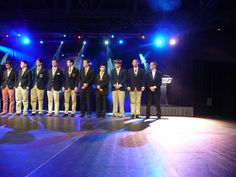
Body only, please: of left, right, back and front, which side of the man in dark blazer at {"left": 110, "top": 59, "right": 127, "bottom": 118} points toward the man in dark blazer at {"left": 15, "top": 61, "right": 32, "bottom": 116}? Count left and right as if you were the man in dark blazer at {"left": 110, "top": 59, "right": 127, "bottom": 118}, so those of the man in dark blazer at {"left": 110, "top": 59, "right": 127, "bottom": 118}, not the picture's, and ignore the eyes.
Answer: right

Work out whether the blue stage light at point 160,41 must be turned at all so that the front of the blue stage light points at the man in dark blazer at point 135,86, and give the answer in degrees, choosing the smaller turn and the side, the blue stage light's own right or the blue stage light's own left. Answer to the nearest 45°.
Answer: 0° — it already faces them

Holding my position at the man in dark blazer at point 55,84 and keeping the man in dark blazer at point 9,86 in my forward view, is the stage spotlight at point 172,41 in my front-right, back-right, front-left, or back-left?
back-right

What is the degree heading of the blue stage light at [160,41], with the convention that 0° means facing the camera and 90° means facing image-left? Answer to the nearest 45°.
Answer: approximately 0°

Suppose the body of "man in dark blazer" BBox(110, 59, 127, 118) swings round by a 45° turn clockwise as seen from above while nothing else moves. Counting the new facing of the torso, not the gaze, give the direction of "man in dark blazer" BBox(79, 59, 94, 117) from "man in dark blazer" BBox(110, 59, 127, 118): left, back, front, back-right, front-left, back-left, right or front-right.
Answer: front-right

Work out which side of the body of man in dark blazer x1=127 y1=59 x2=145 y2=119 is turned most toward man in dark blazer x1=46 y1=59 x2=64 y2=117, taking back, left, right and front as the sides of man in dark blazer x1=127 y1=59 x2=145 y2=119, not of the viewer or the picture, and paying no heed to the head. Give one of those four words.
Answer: right

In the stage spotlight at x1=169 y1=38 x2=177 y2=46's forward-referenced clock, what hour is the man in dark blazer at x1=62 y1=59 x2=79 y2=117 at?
The man in dark blazer is roughly at 2 o'clock from the stage spotlight.
